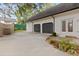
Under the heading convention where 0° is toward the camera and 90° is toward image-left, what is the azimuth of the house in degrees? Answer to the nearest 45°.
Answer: approximately 45°
